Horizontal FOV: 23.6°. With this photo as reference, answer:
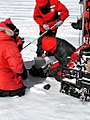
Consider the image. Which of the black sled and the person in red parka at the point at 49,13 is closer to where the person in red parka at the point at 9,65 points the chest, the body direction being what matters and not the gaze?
the black sled

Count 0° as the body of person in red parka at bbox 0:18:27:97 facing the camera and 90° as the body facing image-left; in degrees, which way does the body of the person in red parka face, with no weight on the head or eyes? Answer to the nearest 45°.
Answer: approximately 270°

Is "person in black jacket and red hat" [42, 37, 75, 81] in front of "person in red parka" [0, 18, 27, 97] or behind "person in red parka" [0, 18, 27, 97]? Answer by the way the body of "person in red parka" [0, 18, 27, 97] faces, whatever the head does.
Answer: in front

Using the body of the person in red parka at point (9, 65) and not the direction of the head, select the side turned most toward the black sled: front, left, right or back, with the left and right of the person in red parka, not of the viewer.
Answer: front

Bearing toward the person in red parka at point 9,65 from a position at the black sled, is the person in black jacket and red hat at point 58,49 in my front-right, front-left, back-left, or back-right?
front-right

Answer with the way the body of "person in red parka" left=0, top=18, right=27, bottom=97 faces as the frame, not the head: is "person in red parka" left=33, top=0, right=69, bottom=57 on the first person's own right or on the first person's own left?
on the first person's own left

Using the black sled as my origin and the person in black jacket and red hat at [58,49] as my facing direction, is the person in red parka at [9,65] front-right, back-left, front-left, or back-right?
front-left
